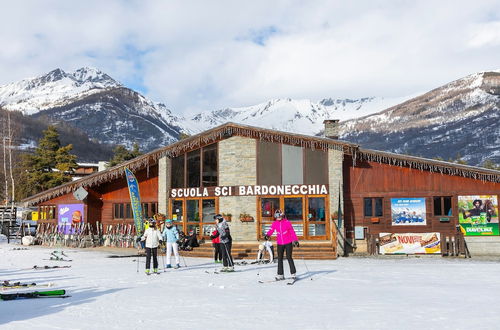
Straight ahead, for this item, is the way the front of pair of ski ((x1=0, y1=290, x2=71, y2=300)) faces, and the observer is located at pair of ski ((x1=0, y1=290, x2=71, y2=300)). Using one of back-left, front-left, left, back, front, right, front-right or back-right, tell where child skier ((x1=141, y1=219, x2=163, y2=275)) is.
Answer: front-left

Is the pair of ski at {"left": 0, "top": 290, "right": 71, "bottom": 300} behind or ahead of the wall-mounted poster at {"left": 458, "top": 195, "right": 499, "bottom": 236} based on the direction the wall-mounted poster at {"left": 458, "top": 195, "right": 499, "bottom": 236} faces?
ahead

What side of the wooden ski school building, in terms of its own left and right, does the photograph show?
front

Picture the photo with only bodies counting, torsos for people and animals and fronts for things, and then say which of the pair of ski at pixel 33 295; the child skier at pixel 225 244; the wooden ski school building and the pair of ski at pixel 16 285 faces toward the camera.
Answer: the wooden ski school building

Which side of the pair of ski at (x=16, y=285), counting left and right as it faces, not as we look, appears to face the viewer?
right

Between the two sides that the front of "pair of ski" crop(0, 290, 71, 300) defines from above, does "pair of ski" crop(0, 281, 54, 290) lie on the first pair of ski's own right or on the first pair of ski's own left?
on the first pair of ski's own left

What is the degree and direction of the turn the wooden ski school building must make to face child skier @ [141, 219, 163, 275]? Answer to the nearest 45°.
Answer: approximately 45° to its right

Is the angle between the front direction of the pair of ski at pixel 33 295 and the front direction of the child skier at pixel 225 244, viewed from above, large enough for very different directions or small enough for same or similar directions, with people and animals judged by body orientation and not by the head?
very different directions

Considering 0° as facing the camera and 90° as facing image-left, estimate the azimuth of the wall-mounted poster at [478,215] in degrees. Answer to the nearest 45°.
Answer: approximately 0°

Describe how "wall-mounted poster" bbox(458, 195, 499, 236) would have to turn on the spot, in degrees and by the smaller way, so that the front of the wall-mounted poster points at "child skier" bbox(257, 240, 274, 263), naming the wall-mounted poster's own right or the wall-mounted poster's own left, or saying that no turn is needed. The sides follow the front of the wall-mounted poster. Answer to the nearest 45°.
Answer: approximately 45° to the wall-mounted poster's own right

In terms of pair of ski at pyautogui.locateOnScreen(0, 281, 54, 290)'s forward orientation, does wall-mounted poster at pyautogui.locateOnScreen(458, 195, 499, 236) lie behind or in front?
in front
